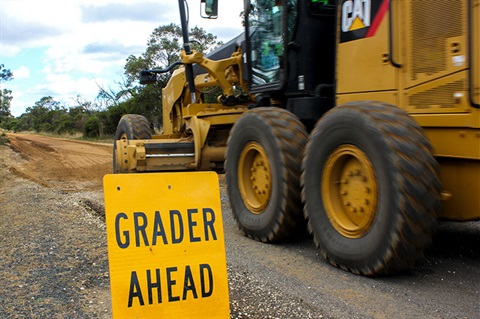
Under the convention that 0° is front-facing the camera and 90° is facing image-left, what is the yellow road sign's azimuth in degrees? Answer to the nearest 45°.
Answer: approximately 0°

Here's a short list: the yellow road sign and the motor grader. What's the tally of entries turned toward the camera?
1

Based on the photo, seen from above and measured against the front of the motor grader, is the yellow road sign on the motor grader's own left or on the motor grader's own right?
on the motor grader's own left

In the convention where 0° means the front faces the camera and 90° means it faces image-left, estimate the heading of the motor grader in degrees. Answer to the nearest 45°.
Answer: approximately 135°

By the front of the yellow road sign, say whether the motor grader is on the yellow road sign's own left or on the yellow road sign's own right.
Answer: on the yellow road sign's own left
